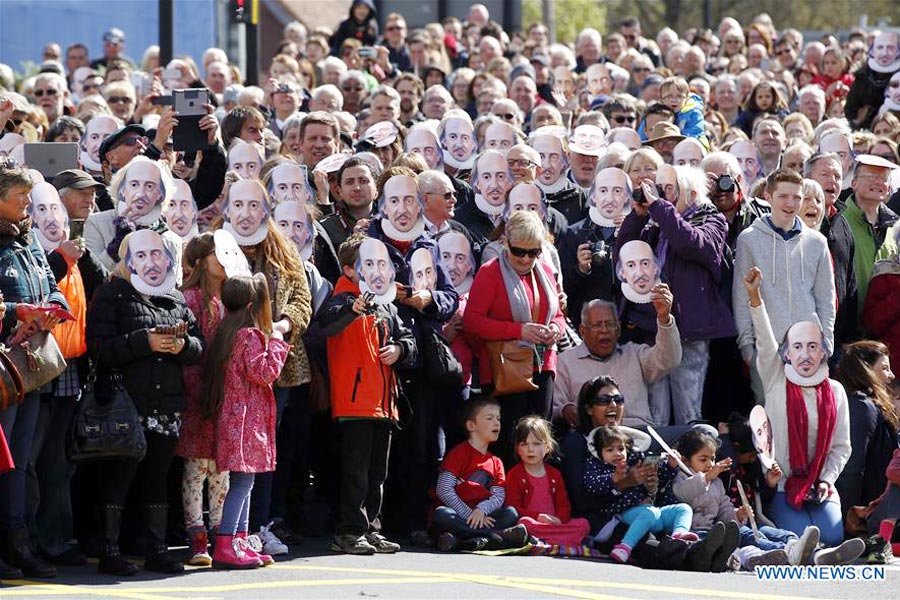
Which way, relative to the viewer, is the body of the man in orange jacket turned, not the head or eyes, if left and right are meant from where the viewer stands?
facing the viewer and to the right of the viewer

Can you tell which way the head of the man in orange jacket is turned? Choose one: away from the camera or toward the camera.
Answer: toward the camera

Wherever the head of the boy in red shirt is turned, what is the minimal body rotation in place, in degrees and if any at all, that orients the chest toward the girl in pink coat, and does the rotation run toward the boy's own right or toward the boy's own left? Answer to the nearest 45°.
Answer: approximately 90° to the boy's own right

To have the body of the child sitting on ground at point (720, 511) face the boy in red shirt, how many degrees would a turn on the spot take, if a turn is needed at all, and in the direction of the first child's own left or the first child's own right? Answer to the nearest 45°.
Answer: approximately 135° to the first child's own right

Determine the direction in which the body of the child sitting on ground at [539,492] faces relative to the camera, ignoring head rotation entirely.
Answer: toward the camera

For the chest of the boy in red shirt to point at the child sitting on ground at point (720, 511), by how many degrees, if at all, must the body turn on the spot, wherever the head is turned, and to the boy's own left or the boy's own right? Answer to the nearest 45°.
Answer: approximately 45° to the boy's own left

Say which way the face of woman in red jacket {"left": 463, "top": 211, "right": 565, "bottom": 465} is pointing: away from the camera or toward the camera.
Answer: toward the camera

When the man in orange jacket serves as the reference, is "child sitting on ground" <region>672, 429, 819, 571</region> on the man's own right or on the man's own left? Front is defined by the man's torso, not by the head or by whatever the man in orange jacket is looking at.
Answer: on the man's own left

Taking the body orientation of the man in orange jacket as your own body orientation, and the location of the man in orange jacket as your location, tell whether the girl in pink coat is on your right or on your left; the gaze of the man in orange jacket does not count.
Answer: on your right

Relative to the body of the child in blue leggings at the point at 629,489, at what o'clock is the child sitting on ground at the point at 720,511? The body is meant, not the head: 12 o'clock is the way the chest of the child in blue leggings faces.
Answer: The child sitting on ground is roughly at 10 o'clock from the child in blue leggings.

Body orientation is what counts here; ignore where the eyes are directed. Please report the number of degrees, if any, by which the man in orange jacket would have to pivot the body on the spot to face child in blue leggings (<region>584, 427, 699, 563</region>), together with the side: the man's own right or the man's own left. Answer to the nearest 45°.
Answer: approximately 45° to the man's own left

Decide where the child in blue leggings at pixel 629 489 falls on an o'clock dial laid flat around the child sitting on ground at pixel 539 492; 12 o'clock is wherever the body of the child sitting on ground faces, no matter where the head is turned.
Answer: The child in blue leggings is roughly at 9 o'clock from the child sitting on ground.
